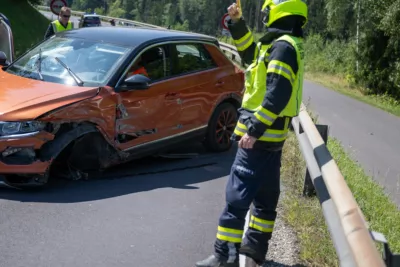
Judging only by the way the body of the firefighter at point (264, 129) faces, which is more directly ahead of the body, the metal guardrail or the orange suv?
the orange suv

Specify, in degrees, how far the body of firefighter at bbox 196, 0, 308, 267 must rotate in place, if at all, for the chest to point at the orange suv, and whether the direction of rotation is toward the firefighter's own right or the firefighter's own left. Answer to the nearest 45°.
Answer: approximately 45° to the firefighter's own right

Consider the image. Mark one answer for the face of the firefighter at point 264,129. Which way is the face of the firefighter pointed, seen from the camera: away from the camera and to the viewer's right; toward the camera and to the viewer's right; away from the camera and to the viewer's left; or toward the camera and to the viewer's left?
away from the camera and to the viewer's left

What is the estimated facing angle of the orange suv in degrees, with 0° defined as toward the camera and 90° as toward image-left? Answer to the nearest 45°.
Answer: approximately 45°

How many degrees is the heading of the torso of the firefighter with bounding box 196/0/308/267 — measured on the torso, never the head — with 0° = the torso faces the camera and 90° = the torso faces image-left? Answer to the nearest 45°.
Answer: approximately 90°
